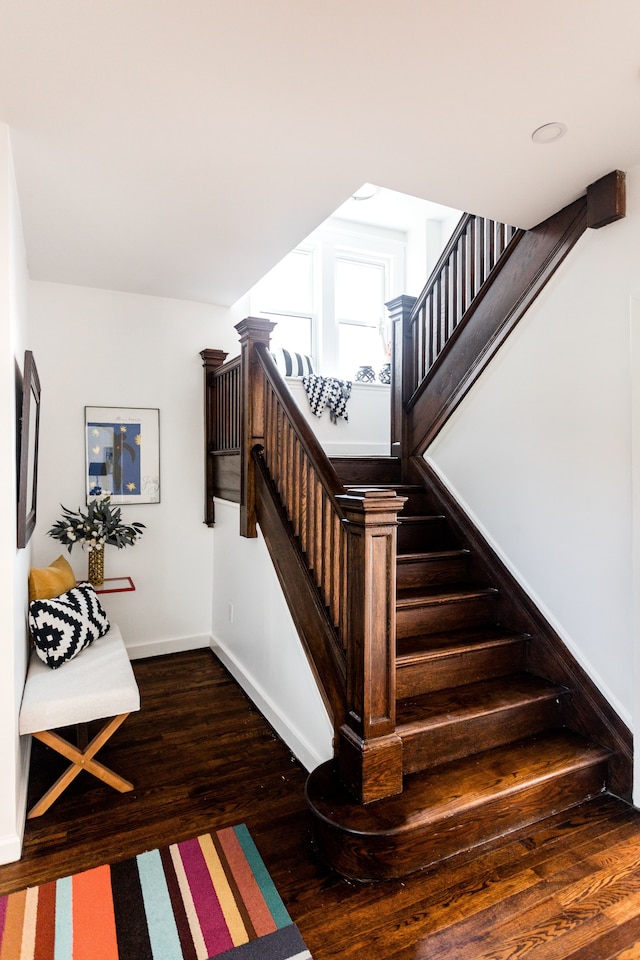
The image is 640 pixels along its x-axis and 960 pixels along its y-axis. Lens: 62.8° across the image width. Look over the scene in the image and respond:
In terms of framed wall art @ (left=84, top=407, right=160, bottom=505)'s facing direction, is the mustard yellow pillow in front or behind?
in front

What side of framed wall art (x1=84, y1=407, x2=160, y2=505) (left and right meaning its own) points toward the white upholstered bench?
front

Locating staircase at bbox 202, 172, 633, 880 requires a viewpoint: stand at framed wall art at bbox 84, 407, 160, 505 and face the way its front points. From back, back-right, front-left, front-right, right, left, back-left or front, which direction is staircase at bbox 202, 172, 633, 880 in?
front-left

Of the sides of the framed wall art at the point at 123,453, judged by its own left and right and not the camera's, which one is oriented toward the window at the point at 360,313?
left

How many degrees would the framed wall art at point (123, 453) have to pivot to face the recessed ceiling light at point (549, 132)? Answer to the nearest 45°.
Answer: approximately 45° to its left

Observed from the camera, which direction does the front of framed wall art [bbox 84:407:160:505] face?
facing the viewer

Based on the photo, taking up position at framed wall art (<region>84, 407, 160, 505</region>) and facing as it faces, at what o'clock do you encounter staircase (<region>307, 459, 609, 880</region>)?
The staircase is roughly at 11 o'clock from the framed wall art.

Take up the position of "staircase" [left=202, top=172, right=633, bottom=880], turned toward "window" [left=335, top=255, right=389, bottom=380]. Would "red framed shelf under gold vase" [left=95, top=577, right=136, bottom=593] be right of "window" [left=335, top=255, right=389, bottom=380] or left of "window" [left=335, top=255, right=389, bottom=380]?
left

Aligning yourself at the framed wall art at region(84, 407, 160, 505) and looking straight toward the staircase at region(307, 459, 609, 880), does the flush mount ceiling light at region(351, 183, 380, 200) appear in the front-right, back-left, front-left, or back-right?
front-left

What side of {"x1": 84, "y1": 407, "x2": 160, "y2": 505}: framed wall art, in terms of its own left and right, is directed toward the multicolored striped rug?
front
